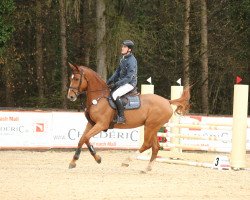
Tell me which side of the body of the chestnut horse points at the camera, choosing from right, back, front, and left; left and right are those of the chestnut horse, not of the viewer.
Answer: left

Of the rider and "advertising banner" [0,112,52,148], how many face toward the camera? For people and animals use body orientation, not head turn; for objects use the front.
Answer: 1

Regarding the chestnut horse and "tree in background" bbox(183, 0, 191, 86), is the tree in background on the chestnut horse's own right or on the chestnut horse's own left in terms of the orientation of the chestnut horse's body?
on the chestnut horse's own right

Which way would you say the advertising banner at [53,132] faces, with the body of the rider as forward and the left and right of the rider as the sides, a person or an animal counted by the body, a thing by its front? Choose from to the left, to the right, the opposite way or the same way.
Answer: to the left

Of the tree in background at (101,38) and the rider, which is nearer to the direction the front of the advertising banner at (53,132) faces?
the rider

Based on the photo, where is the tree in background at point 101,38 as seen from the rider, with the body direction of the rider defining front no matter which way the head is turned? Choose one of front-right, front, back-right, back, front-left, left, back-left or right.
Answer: right

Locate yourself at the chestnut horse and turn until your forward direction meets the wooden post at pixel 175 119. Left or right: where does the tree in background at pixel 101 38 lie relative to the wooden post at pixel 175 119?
left

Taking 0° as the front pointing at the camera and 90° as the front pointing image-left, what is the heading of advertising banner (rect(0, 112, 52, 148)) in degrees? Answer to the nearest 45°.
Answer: approximately 0°

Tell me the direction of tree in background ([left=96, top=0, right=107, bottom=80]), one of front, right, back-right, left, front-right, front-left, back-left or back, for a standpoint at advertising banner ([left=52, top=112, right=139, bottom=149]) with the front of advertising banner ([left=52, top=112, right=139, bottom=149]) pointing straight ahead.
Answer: back

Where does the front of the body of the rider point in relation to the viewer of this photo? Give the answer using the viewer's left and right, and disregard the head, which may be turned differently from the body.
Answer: facing to the left of the viewer
